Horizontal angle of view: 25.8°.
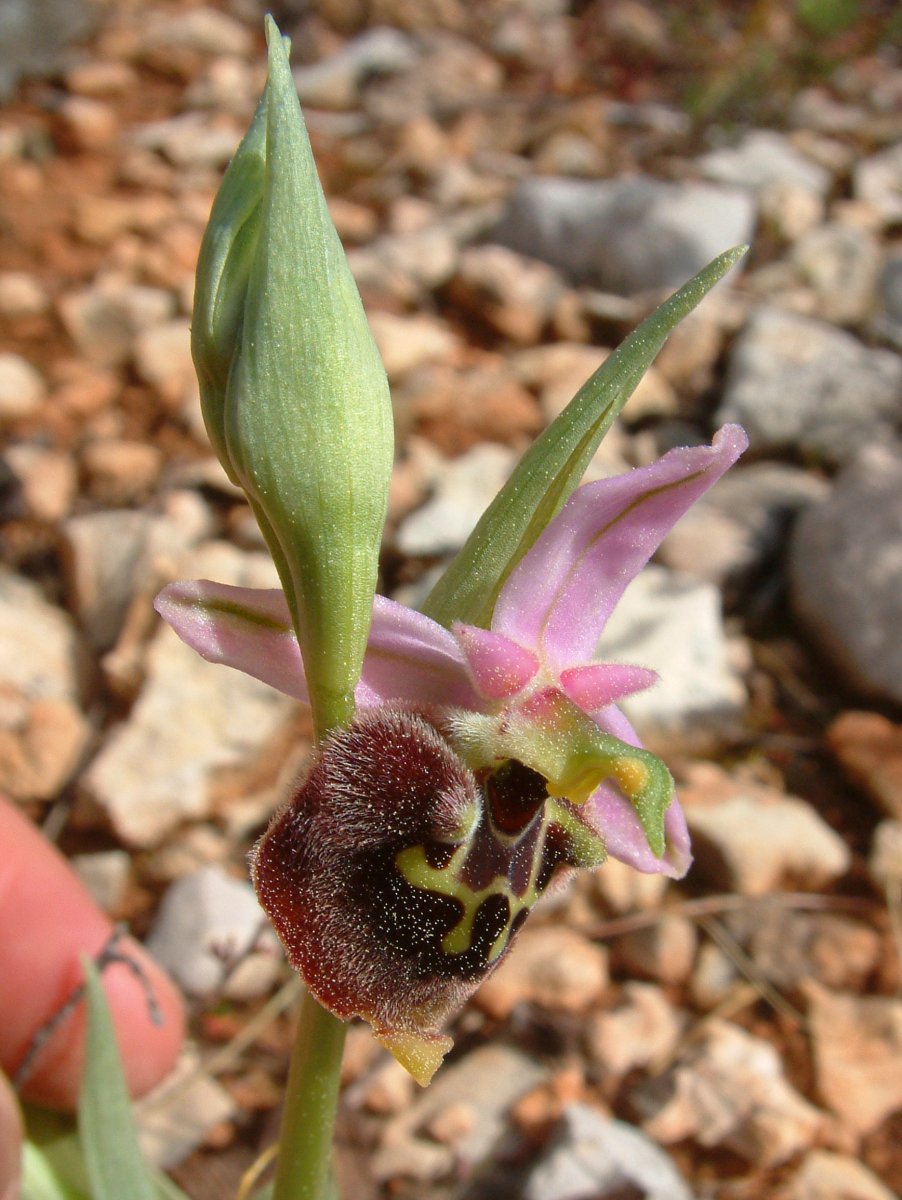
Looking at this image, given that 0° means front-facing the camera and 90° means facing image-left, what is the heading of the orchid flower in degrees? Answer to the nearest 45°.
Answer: approximately 315°

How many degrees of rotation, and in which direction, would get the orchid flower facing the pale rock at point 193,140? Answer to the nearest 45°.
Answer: approximately 135° to its left

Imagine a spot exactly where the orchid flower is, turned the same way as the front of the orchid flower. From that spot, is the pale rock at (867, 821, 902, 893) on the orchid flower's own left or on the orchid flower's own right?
on the orchid flower's own left

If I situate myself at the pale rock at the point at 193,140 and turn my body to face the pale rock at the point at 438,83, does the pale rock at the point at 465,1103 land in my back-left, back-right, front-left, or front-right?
back-right

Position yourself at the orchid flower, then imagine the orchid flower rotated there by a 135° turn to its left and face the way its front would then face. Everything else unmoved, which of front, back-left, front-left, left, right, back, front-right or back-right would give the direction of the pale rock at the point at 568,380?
front

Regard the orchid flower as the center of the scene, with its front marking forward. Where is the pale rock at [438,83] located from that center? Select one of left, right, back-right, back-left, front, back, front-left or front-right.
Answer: back-left
